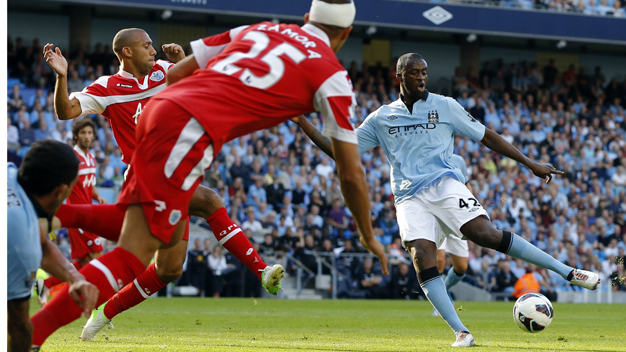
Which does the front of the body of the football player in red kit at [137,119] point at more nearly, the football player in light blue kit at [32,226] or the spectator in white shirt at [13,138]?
the football player in light blue kit

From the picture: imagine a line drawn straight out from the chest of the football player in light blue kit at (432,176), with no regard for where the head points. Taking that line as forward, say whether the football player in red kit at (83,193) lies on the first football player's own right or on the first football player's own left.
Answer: on the first football player's own right

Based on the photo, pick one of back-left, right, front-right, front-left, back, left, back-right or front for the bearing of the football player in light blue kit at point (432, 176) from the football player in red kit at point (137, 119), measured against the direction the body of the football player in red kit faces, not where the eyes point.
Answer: front-left

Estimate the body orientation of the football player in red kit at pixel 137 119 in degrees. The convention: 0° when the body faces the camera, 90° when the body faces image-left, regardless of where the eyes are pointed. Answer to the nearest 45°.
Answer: approximately 315°

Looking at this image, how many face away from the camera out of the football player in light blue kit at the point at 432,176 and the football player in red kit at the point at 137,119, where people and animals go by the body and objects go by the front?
0

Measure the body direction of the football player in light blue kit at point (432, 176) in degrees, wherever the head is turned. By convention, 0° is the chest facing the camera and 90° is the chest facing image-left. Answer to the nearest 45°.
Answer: approximately 0°

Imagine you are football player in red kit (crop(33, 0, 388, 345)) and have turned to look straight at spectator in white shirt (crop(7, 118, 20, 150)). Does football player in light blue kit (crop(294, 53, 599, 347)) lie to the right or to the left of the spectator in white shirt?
right

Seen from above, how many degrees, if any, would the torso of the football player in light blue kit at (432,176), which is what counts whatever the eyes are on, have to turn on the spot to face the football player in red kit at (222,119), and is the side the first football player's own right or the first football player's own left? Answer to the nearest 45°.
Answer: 0° — they already face them

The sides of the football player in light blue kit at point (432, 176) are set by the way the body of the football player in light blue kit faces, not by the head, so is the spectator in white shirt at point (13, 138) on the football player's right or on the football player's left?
on the football player's right

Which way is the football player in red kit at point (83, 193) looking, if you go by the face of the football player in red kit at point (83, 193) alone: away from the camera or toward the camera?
toward the camera

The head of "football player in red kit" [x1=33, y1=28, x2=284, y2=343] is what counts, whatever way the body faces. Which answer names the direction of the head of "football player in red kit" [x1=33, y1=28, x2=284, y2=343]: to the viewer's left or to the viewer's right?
to the viewer's right

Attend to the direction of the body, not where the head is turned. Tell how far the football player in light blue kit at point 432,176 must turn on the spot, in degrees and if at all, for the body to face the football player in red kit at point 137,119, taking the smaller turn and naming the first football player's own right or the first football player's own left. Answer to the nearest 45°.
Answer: approximately 90° to the first football player's own right
